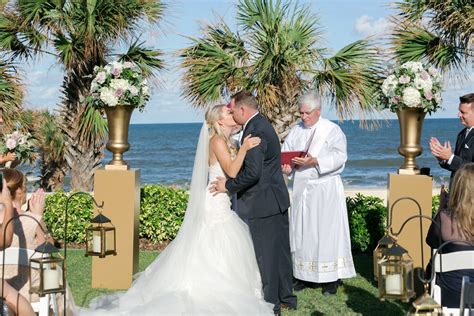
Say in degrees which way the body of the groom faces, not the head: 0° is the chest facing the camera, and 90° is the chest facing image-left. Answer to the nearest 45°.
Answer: approximately 90°

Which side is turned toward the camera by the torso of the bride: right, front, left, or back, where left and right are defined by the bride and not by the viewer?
right

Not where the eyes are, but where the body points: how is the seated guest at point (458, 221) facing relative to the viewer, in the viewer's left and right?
facing away from the viewer and to the left of the viewer

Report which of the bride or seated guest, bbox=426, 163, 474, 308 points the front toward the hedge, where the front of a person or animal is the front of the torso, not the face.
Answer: the seated guest

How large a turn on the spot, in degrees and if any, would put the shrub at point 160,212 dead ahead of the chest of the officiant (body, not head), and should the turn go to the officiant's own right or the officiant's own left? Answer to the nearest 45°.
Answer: approximately 90° to the officiant's own right

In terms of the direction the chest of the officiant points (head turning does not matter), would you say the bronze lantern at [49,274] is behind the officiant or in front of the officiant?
in front

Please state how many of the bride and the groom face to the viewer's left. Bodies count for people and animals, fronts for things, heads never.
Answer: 1

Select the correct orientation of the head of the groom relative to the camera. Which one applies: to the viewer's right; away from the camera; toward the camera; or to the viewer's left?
to the viewer's left

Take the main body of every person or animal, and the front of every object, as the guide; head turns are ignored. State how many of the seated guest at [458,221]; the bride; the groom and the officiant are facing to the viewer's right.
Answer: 1

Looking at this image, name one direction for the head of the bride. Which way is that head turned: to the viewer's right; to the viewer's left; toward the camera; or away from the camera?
to the viewer's right

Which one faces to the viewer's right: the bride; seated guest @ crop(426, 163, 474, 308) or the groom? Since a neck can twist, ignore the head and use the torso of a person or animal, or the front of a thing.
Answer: the bride

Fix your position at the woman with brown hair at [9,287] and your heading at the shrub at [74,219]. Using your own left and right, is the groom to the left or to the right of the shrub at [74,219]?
right

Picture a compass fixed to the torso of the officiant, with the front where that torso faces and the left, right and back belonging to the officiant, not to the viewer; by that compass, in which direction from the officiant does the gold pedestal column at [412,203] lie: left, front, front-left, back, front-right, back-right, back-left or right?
back-left

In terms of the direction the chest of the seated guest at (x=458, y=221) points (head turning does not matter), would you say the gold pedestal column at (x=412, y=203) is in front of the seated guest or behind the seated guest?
in front
